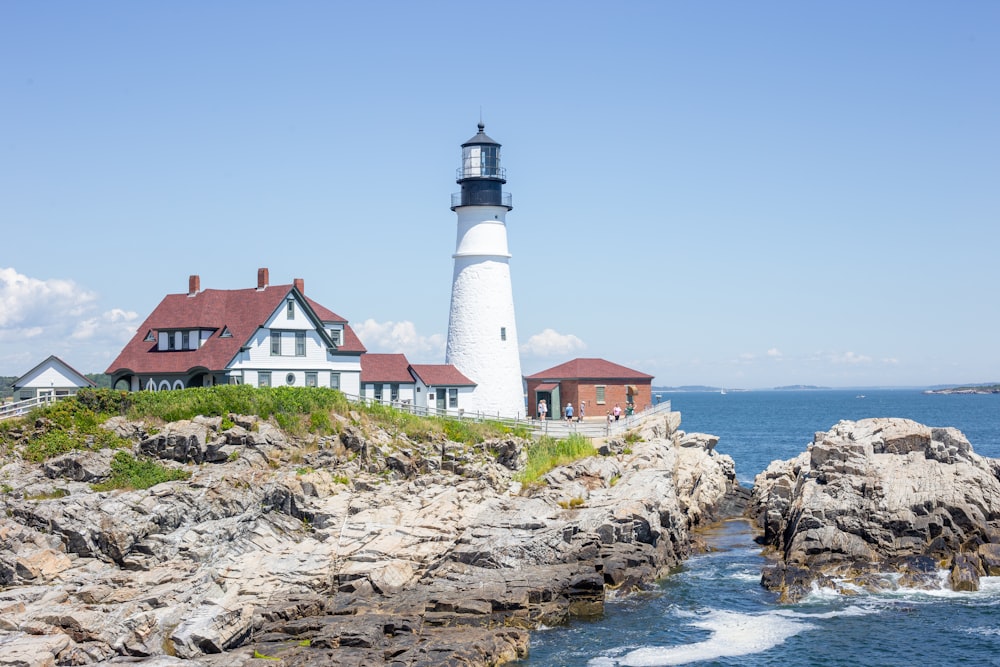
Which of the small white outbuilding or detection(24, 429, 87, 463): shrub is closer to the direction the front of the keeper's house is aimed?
the shrub

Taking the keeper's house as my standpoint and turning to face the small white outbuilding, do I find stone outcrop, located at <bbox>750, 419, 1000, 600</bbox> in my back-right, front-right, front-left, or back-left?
back-left

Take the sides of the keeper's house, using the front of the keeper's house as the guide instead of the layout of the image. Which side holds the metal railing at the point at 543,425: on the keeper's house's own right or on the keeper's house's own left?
on the keeper's house's own left

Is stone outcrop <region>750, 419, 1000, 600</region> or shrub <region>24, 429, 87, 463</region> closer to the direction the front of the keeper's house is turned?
the shrub

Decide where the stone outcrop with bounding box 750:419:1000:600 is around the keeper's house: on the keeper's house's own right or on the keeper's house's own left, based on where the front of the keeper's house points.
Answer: on the keeper's house's own left

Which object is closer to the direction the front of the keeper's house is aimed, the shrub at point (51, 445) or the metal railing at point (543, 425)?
the shrub

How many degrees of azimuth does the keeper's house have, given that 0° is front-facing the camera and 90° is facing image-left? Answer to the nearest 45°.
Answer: approximately 45°

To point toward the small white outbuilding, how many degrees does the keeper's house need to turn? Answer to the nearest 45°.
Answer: approximately 45° to its right
